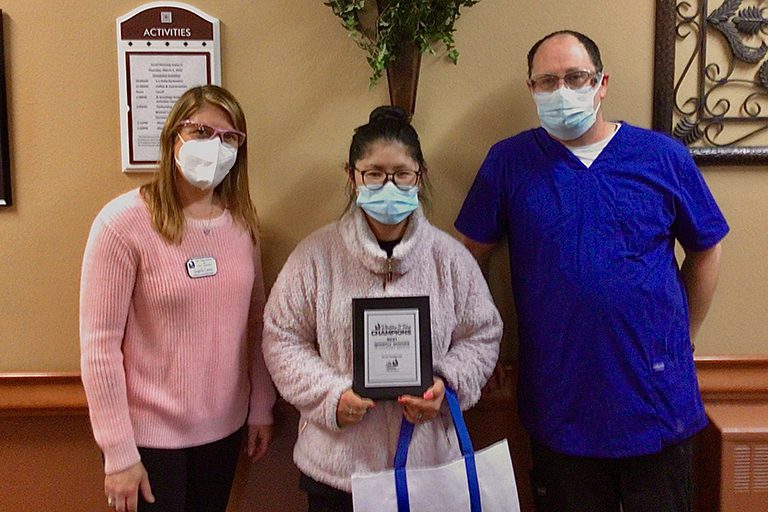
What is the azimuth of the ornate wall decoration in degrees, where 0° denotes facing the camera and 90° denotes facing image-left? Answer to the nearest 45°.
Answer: approximately 0°

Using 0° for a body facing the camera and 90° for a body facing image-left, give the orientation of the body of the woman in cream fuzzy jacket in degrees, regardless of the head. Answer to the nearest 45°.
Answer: approximately 0°

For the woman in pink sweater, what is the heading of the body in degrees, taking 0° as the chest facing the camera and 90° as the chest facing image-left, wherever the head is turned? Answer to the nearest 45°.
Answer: approximately 315°
